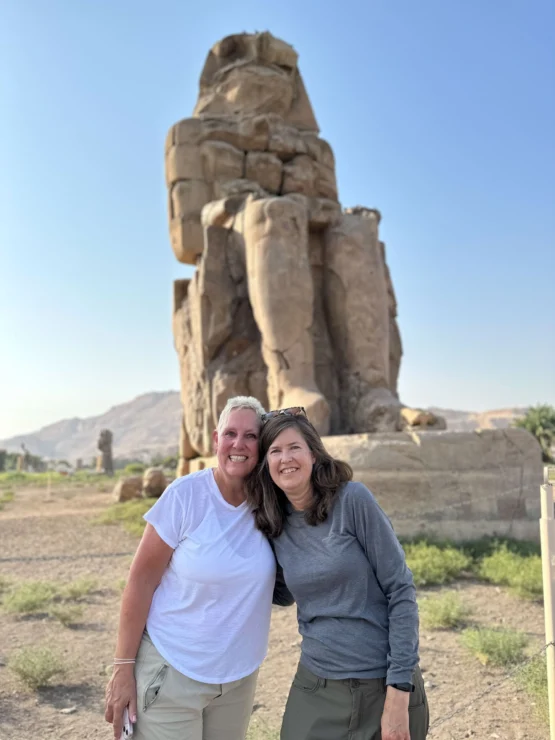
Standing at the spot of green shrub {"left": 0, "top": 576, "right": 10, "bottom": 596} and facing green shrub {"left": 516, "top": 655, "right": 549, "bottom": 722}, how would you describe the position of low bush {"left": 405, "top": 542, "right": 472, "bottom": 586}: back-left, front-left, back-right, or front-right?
front-left

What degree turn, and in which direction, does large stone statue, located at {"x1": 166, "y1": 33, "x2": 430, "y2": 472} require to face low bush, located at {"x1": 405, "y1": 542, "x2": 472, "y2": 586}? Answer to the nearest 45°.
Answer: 0° — it already faces it

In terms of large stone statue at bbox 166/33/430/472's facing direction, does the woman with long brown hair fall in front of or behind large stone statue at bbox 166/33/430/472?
in front

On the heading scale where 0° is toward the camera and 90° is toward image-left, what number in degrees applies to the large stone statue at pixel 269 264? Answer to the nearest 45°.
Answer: approximately 315°

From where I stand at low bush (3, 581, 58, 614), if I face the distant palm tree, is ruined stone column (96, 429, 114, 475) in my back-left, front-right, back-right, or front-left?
front-left

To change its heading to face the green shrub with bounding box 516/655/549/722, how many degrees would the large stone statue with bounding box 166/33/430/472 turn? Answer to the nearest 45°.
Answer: approximately 45° to its right

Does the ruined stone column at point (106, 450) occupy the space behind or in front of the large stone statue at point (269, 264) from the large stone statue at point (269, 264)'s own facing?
behind
